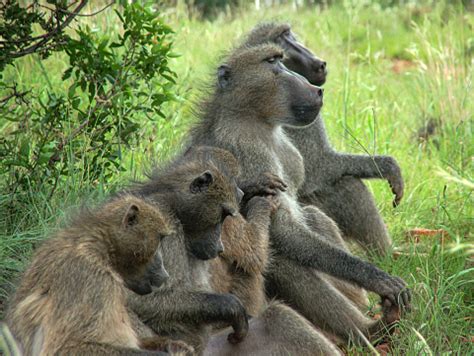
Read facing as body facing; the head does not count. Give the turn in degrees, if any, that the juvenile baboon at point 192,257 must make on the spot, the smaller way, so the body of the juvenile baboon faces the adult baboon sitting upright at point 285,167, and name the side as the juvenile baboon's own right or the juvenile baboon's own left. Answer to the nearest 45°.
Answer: approximately 45° to the juvenile baboon's own left

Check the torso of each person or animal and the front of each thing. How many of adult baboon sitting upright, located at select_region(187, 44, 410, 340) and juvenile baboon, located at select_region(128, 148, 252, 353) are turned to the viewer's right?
2

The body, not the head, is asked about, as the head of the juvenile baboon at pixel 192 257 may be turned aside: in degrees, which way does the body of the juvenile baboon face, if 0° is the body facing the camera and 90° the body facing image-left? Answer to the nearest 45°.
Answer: approximately 270°

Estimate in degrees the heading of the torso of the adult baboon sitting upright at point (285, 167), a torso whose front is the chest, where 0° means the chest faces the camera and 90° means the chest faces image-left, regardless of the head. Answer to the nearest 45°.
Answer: approximately 270°

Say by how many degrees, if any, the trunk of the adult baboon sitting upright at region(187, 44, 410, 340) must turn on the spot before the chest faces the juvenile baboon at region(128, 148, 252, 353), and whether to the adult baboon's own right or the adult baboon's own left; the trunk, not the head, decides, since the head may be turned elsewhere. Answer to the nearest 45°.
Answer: approximately 135° to the adult baboon's own right
